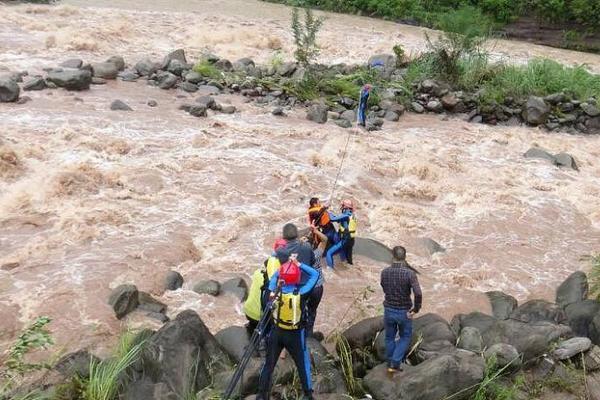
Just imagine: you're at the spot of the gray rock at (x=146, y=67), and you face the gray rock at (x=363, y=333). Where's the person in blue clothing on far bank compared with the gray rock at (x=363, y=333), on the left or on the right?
left

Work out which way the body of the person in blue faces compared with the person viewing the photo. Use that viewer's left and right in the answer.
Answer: facing to the left of the viewer

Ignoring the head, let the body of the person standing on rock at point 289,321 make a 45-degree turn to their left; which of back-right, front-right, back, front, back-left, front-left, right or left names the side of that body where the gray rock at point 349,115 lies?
front-right

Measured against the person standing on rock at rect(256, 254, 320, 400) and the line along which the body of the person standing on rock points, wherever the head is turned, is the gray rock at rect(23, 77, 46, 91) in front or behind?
in front

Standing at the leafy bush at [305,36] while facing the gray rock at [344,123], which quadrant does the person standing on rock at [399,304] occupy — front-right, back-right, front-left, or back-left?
front-right

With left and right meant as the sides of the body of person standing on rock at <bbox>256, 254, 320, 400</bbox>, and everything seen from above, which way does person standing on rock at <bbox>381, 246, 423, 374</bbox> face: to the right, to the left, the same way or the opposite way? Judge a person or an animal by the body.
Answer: the same way

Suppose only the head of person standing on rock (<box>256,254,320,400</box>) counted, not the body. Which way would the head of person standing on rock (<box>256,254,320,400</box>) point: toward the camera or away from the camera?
away from the camera

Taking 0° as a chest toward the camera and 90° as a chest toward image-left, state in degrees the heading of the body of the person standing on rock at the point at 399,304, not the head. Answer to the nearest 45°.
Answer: approximately 180°

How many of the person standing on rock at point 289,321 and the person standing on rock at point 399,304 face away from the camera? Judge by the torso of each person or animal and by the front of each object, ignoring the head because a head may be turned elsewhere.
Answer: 2

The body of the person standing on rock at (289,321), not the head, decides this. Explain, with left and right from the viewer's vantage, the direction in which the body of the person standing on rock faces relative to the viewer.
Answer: facing away from the viewer

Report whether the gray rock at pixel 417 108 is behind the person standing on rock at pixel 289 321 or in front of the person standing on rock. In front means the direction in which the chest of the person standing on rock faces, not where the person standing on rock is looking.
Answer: in front

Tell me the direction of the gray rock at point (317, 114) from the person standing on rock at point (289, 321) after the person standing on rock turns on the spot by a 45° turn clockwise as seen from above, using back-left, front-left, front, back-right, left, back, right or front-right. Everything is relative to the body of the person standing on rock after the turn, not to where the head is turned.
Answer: front-left
